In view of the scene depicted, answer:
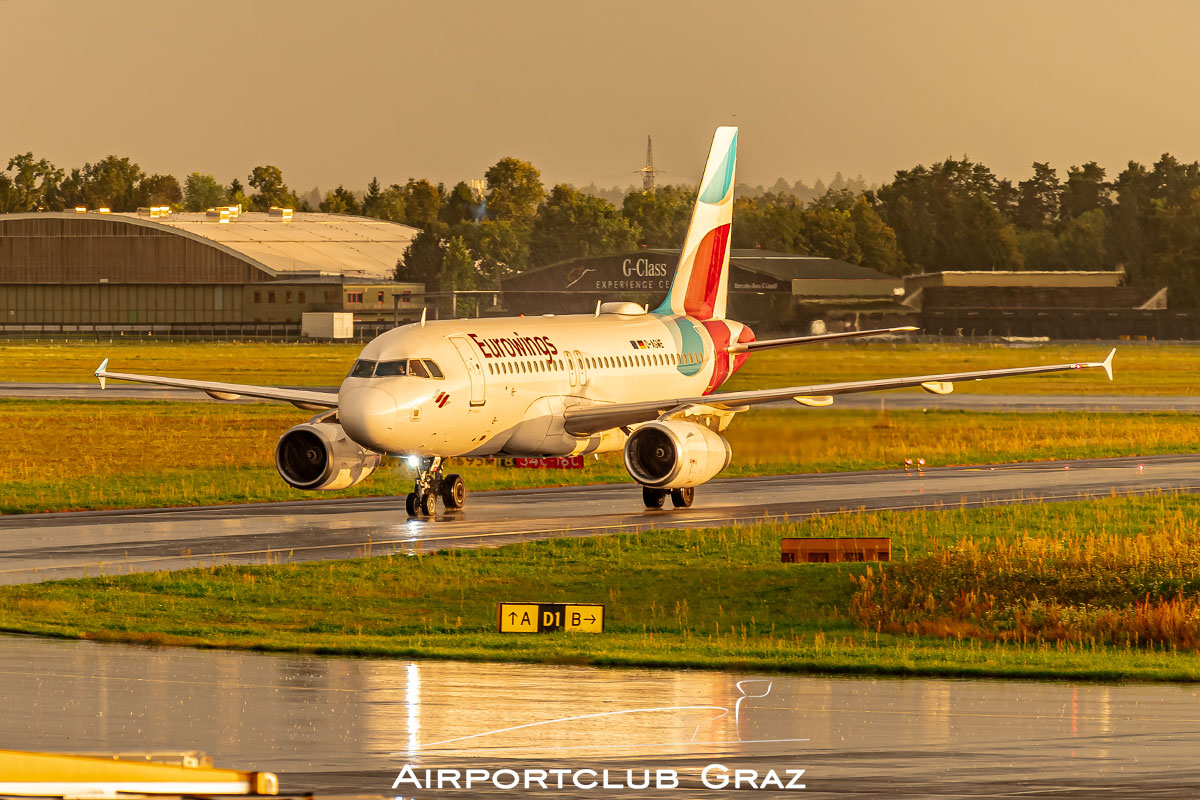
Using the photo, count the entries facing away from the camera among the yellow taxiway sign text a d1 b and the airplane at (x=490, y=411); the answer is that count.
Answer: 0

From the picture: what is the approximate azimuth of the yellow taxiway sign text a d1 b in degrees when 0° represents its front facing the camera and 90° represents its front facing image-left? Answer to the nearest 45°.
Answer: approximately 0°

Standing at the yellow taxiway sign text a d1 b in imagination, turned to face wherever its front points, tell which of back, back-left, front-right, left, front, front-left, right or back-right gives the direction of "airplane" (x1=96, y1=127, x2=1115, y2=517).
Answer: back

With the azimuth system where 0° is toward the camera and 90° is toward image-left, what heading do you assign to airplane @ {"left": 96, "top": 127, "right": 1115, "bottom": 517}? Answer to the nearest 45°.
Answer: approximately 45°

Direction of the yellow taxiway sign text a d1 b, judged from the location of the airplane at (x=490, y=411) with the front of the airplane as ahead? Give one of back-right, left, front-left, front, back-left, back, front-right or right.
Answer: front-left
